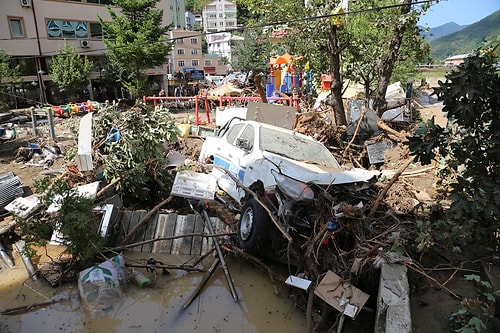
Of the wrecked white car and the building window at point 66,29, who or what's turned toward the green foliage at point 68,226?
the building window

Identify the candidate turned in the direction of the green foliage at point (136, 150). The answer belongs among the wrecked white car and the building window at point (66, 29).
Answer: the building window

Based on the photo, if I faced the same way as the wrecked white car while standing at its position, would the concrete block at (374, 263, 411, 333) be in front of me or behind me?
in front

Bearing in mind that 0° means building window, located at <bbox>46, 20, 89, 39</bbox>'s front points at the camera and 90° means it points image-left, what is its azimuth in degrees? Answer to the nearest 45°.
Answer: approximately 0°

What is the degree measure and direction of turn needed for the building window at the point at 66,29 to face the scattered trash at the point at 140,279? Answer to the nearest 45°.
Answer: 0° — it already faces it

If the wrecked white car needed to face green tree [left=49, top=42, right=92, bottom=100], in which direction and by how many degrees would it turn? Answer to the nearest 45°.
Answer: approximately 180°

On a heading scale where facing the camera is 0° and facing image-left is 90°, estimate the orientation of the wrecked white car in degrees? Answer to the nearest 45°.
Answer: approximately 315°

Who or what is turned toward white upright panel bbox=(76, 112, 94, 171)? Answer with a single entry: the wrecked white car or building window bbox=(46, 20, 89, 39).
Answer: the building window

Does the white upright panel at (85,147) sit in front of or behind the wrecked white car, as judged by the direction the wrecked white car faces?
behind
